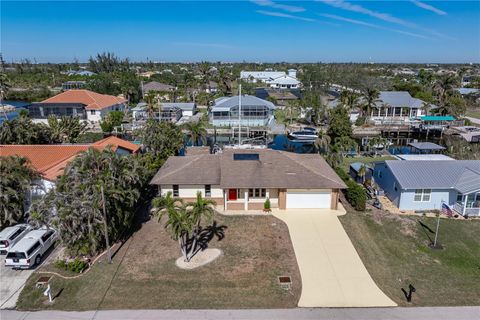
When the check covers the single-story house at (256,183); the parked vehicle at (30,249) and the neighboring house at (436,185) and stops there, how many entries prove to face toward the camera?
2

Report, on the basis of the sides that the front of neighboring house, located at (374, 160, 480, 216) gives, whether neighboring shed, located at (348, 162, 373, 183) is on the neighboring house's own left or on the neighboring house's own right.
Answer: on the neighboring house's own right

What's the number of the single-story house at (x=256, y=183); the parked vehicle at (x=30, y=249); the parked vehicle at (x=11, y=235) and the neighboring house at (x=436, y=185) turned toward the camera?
2

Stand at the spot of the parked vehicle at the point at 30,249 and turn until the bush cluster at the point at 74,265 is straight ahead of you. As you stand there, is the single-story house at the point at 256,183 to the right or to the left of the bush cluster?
left

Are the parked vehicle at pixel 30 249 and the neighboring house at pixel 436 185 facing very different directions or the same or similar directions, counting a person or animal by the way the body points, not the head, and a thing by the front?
very different directions

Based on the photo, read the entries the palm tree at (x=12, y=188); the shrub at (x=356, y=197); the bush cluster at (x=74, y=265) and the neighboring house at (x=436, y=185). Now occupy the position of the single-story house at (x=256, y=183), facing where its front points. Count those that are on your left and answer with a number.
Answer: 2

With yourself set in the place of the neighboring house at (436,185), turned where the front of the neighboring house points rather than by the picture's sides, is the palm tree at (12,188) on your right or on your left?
on your right
